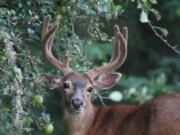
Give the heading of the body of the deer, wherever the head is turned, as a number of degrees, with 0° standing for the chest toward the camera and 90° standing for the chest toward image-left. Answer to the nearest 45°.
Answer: approximately 90°
